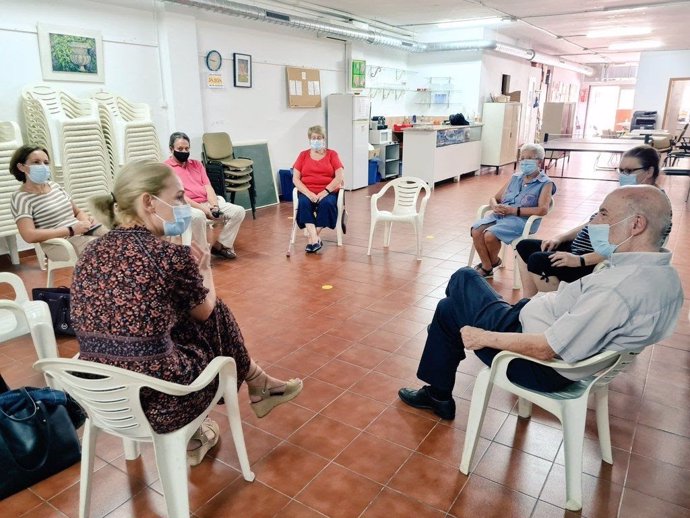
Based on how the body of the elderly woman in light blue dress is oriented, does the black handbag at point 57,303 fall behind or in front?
in front

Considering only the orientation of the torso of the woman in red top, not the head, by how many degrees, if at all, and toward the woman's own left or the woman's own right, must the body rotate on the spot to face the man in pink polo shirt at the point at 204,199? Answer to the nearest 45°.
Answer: approximately 90° to the woman's own right

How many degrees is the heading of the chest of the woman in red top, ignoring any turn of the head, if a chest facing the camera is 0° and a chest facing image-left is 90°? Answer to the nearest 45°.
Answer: approximately 0°

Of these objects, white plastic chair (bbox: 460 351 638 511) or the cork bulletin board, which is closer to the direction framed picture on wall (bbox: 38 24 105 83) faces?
the white plastic chair

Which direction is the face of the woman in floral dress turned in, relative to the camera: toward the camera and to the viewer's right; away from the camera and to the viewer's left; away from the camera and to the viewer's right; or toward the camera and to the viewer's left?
away from the camera and to the viewer's right

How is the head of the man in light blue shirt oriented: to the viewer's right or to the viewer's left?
to the viewer's left

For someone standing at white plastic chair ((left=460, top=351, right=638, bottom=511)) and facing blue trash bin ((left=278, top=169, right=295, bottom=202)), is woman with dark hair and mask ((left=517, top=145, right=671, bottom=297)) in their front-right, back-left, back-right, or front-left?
front-right

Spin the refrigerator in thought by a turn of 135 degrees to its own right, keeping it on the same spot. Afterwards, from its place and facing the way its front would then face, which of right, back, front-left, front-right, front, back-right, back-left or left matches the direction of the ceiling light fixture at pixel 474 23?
back-right

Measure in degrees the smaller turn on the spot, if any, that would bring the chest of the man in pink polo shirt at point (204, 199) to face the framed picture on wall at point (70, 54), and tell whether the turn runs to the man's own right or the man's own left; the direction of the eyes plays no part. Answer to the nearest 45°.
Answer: approximately 180°

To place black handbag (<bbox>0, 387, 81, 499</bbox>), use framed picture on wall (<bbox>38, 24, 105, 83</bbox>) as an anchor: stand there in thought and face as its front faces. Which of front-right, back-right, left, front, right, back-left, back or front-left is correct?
front-right

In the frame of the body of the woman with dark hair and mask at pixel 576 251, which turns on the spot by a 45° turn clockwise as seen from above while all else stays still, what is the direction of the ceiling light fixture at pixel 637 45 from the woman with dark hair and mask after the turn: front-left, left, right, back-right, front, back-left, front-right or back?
right

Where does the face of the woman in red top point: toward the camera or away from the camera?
toward the camera

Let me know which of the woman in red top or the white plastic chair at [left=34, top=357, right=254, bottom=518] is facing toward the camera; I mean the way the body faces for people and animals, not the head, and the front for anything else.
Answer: the woman in red top

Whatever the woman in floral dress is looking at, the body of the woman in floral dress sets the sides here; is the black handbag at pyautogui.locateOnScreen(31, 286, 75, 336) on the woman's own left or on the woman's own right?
on the woman's own left

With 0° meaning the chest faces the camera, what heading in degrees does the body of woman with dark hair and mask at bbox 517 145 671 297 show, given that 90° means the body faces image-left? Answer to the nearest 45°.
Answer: approximately 45°

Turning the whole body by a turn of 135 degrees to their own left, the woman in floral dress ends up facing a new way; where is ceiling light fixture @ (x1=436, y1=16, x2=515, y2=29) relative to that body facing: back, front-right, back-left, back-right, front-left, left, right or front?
back-right

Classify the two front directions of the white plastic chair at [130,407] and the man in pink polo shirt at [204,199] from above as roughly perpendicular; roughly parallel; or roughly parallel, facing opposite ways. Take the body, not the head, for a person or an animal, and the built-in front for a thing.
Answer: roughly perpendicular

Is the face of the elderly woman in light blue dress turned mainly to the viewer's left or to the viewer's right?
to the viewer's left

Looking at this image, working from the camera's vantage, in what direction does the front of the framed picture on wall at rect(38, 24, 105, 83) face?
facing the viewer and to the right of the viewer
